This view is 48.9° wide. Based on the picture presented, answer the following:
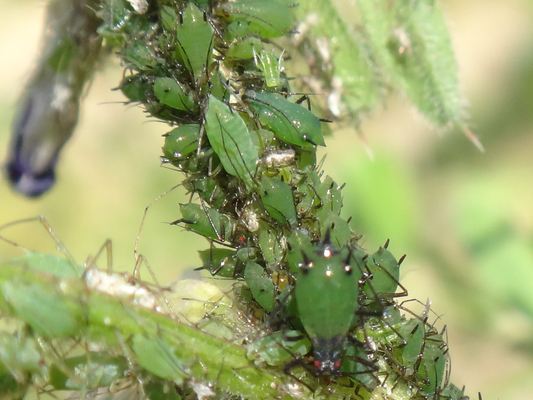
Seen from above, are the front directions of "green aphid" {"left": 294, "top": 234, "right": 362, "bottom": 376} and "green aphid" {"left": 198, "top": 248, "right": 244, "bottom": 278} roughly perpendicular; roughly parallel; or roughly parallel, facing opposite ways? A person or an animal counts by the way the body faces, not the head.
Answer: roughly perpendicular

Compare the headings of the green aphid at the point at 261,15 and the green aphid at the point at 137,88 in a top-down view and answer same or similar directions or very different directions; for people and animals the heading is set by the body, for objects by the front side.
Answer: very different directions
